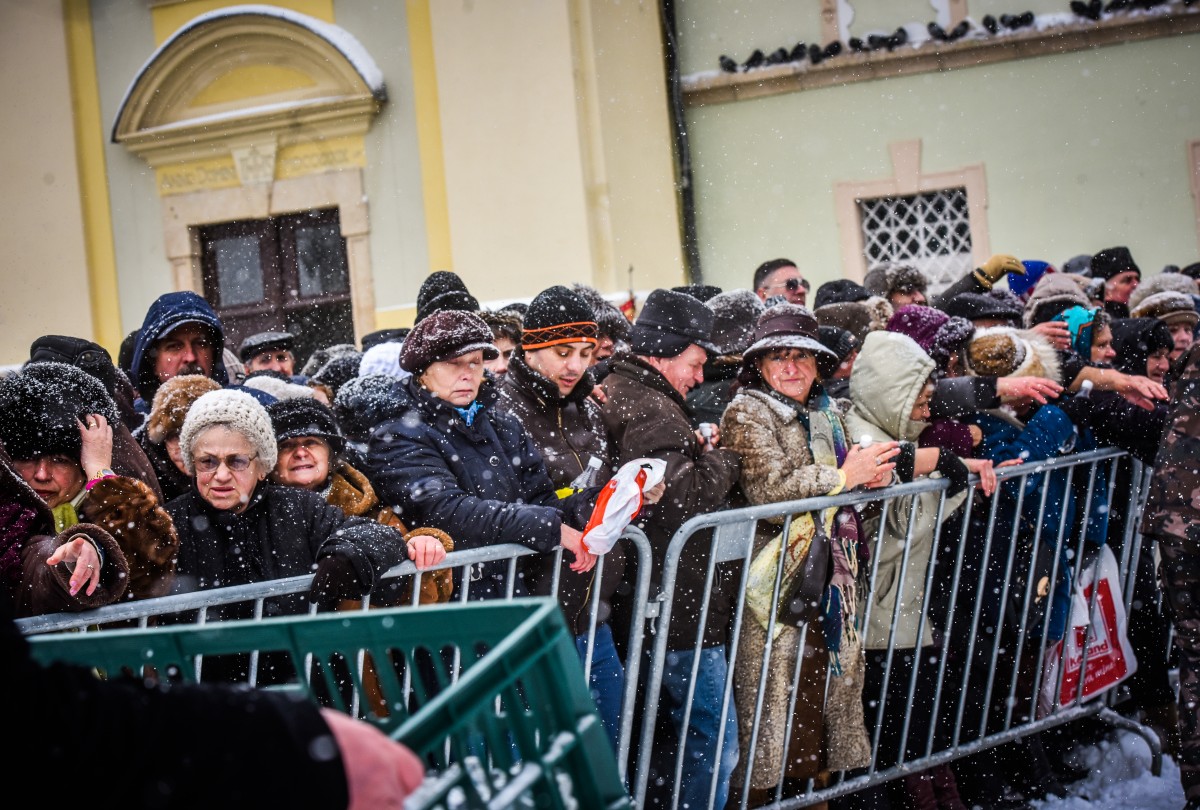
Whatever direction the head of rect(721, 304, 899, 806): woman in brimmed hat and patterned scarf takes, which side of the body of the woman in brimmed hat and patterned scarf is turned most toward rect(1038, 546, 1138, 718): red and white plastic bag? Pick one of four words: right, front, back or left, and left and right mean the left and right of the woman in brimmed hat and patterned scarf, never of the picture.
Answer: left

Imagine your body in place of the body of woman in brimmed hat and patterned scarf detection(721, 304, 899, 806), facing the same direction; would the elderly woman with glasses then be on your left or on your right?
on your right

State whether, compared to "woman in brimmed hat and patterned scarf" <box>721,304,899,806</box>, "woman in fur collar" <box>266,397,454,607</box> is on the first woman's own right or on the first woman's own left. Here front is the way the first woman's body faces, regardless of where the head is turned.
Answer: on the first woman's own right

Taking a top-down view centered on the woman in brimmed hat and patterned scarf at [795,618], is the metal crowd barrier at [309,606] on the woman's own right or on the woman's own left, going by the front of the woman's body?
on the woman's own right

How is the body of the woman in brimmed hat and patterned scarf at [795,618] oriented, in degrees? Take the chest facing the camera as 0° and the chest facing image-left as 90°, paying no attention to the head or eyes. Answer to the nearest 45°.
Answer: approximately 315°
